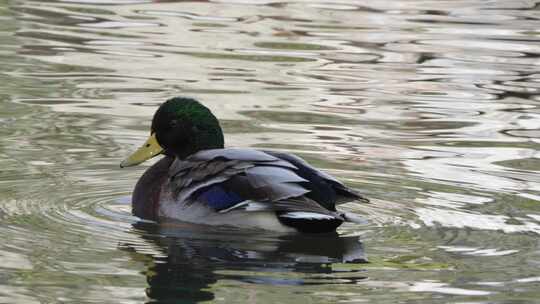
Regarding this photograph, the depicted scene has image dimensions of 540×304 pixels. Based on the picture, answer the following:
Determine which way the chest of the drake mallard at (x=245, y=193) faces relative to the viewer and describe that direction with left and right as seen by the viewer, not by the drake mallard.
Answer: facing to the left of the viewer
